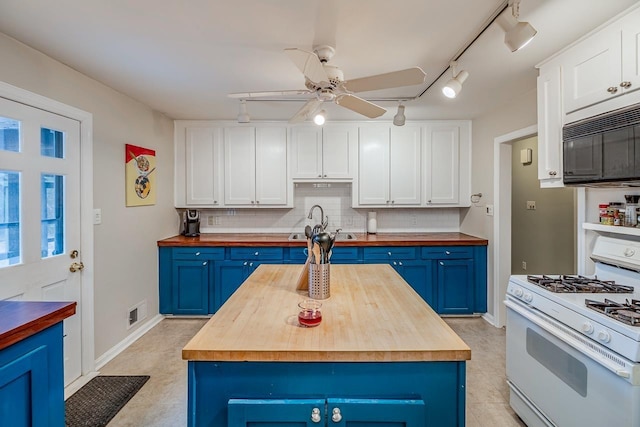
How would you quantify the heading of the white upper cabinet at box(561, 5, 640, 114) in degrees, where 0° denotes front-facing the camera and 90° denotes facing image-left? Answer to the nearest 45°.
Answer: approximately 45°

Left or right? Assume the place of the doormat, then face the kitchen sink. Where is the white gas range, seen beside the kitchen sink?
right

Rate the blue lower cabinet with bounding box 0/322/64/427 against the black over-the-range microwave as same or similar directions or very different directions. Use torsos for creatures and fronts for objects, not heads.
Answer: very different directions

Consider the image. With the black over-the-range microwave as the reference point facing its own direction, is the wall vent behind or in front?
in front

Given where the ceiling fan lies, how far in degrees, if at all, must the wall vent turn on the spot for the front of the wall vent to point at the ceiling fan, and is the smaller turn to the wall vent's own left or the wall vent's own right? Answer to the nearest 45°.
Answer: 0° — it already faces it

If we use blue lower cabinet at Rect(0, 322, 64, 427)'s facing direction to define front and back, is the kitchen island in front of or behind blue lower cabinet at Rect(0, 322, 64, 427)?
in front

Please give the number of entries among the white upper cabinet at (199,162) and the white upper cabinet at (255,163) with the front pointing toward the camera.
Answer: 2

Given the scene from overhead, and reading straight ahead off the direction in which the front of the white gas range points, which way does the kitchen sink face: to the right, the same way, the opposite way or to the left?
to the left

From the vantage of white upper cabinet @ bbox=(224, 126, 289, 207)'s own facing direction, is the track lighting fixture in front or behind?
in front

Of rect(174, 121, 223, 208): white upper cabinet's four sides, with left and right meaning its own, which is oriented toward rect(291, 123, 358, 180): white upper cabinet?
left
